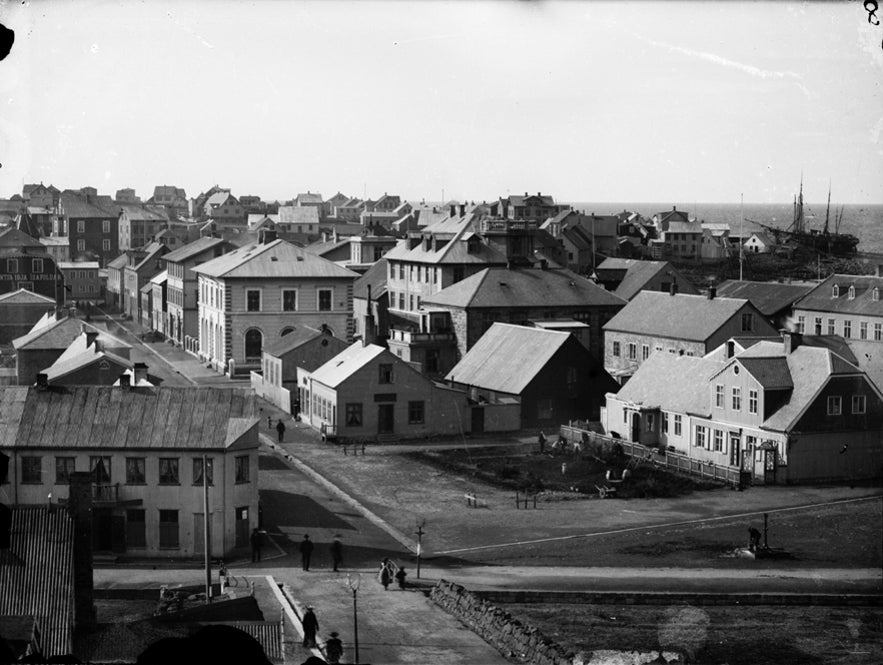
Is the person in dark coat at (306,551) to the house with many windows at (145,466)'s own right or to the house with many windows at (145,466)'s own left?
on its left

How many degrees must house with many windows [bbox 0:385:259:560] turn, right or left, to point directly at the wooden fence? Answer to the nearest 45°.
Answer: approximately 135° to its left

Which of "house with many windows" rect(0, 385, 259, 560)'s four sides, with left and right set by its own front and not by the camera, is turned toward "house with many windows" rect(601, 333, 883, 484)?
left

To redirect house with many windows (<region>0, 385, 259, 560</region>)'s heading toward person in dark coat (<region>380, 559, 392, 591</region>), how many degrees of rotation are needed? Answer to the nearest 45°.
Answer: approximately 45° to its left

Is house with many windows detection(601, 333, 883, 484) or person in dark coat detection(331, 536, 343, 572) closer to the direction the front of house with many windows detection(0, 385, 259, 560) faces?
the person in dark coat

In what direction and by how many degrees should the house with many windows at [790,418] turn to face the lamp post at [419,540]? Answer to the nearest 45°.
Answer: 0° — it already faces it

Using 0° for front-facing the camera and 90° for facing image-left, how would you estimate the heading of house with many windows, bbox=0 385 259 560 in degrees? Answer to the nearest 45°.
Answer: approximately 0°

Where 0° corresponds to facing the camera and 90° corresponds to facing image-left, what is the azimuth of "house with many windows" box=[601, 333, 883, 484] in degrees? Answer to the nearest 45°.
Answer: approximately 45°
